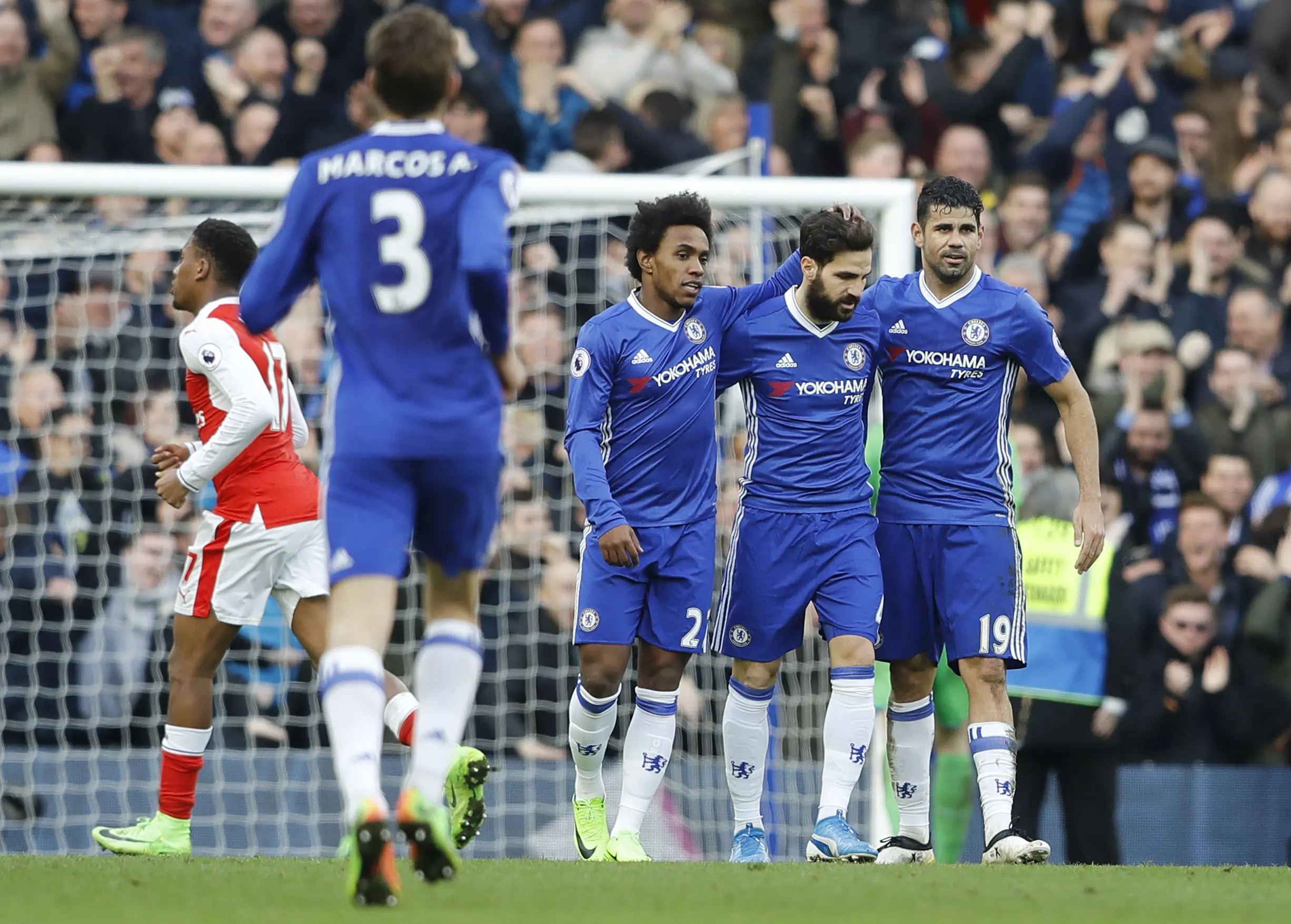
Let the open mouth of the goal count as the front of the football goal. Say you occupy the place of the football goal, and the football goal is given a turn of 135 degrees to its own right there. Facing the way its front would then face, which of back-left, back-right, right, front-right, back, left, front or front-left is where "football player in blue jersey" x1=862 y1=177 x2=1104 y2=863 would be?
back

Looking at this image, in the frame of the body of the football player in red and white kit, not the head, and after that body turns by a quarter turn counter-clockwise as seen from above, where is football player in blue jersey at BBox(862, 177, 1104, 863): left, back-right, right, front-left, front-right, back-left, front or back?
left

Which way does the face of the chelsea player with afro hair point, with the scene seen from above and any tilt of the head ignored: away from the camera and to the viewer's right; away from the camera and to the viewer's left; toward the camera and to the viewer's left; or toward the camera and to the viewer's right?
toward the camera and to the viewer's right

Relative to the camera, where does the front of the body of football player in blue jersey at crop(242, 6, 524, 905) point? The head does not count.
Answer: away from the camera

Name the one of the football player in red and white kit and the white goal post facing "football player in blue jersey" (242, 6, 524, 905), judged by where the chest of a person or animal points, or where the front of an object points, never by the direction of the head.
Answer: the white goal post

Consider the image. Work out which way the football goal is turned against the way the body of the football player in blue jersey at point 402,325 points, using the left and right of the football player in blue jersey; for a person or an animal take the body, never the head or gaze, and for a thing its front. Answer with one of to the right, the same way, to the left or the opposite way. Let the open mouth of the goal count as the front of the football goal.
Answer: the opposite way

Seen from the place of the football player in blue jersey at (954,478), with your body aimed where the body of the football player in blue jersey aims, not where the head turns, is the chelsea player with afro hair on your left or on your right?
on your right

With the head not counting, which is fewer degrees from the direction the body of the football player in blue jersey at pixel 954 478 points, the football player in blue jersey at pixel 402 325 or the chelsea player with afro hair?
the football player in blue jersey

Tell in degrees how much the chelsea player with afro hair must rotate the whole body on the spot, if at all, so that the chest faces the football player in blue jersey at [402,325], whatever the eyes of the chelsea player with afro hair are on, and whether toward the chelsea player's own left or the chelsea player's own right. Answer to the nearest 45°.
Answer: approximately 45° to the chelsea player's own right

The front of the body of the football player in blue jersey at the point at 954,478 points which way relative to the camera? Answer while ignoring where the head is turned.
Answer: toward the camera

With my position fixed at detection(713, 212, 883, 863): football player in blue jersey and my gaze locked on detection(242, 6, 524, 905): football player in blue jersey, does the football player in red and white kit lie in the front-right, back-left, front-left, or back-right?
front-right

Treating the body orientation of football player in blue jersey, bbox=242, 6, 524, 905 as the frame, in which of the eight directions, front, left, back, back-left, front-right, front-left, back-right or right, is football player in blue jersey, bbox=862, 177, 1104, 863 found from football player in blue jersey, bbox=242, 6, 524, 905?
front-right

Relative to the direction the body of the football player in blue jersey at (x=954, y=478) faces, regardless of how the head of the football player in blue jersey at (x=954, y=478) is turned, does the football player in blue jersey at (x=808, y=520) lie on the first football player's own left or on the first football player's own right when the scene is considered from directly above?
on the first football player's own right

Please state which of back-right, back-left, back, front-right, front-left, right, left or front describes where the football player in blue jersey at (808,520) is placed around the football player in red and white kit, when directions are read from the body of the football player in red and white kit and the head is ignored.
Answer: back

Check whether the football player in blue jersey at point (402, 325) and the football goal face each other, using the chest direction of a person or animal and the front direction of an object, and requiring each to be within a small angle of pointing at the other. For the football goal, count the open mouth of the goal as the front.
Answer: yes

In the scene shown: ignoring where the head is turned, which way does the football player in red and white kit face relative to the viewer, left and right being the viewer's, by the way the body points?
facing to the left of the viewer

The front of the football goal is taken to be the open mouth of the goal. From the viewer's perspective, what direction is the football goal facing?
toward the camera
